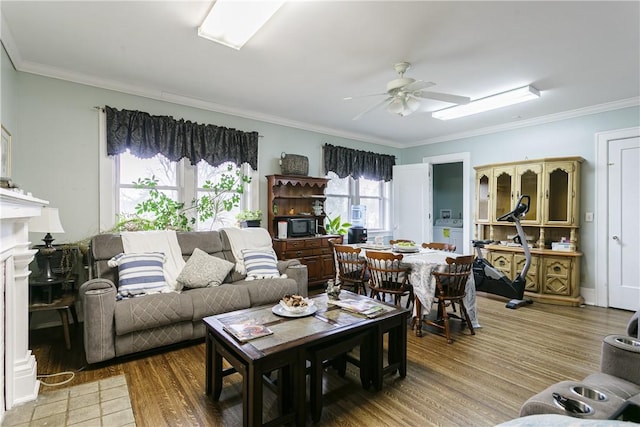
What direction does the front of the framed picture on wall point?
to the viewer's right

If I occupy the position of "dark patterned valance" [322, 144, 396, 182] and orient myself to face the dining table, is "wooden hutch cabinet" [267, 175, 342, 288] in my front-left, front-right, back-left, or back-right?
front-right

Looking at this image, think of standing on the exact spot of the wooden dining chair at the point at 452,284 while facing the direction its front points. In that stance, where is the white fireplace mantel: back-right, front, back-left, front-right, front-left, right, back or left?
left

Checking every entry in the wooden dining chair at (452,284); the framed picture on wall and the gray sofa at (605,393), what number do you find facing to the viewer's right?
1

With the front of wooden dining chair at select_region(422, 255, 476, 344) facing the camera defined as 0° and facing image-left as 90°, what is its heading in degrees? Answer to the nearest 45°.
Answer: approximately 135°

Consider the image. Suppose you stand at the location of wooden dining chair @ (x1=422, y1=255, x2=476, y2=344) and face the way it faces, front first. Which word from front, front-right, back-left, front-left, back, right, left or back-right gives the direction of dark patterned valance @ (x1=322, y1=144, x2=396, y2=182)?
front

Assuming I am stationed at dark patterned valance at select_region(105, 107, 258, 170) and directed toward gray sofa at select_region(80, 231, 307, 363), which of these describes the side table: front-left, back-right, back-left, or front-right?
front-right

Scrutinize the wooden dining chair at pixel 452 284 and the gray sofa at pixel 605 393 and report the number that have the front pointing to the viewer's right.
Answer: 0

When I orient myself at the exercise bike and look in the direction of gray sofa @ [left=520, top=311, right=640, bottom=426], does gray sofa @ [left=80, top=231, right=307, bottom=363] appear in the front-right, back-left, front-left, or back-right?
front-right
